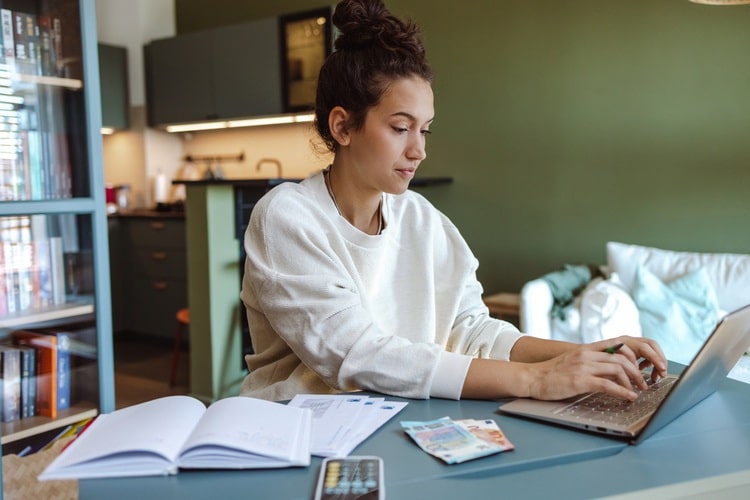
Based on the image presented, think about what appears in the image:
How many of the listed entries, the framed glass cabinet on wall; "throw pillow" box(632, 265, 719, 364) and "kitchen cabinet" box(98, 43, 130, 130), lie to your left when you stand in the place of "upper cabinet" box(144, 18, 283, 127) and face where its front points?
2

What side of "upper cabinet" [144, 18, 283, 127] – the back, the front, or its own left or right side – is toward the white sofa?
left

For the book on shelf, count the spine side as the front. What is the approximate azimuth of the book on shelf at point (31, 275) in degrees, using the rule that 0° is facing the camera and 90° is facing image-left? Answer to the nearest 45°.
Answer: approximately 315°

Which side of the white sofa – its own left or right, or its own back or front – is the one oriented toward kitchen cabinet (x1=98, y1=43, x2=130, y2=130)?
right

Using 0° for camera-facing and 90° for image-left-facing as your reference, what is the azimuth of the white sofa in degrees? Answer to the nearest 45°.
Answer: approximately 0°

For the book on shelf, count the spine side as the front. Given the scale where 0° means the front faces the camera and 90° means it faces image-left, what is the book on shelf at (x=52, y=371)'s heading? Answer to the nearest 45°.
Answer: approximately 315°

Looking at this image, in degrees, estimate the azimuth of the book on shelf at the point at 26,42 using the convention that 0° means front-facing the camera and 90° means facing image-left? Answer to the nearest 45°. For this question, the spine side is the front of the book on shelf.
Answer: approximately 315°

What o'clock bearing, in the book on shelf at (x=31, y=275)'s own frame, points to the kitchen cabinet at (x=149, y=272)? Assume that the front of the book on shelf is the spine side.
The kitchen cabinet is roughly at 8 o'clock from the book on shelf.
